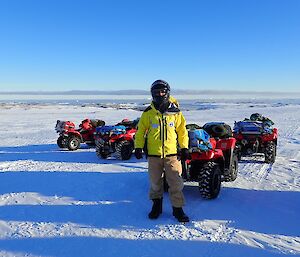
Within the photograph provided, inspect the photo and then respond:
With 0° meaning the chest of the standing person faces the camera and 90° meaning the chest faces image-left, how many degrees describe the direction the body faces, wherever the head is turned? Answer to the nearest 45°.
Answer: approximately 0°

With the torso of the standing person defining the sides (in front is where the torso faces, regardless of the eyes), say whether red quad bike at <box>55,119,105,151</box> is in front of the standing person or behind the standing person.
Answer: behind

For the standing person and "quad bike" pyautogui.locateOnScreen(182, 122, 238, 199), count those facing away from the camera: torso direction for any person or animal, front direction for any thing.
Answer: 0

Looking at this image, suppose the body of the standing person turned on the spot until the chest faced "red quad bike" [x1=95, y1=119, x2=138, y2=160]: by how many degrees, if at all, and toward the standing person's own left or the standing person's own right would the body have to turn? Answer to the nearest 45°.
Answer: approximately 180°

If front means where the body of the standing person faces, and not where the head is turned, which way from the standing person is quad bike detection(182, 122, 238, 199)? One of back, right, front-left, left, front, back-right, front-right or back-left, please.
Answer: back-left

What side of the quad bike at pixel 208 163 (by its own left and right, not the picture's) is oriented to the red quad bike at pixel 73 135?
right

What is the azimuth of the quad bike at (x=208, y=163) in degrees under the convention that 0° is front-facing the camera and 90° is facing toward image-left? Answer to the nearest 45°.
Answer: approximately 45°

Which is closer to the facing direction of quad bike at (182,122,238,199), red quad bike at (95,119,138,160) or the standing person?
the standing person

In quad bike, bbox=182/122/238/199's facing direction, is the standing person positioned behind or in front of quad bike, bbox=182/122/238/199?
in front

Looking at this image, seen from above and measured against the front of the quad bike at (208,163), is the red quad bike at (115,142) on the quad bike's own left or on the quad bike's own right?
on the quad bike's own right
